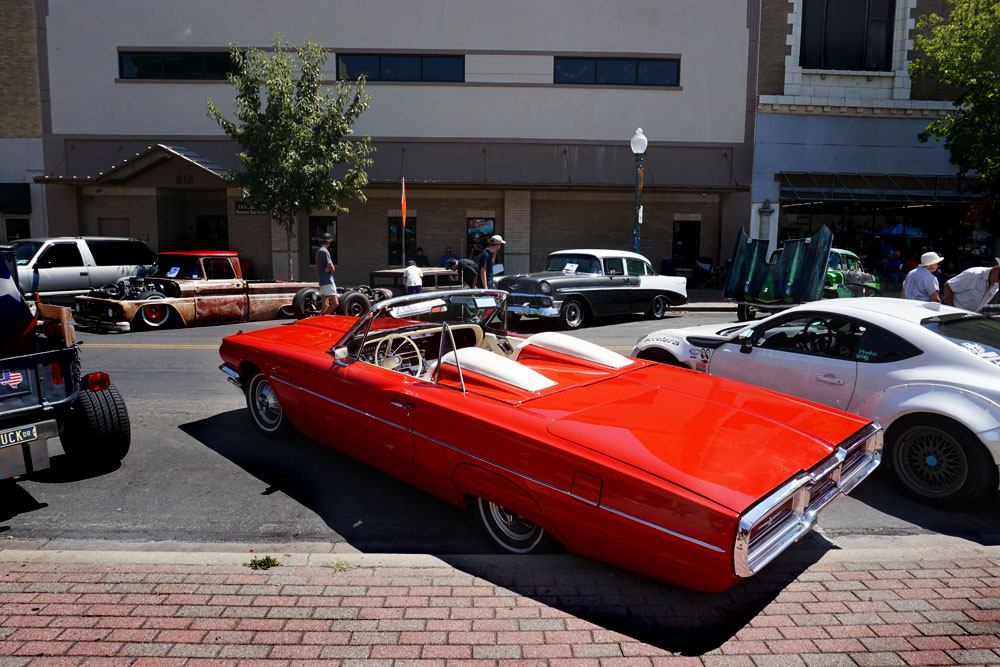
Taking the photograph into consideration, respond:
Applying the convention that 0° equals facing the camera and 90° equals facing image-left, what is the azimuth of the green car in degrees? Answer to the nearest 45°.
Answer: approximately 45°

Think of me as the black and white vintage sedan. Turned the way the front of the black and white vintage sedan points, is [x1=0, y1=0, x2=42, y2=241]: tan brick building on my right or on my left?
on my right

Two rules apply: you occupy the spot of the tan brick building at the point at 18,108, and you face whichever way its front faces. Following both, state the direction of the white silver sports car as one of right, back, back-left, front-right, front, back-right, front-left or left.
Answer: front

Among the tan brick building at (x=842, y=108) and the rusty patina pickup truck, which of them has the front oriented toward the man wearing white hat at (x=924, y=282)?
the tan brick building

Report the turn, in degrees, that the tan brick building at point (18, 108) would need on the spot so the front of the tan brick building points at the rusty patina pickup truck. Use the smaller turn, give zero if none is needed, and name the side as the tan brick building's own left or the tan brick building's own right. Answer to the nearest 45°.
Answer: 0° — it already faces it

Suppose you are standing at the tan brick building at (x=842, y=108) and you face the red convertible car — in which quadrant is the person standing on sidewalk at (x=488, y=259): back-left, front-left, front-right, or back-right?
front-right

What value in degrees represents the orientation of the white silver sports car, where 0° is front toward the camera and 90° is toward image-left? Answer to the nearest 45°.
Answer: approximately 135°

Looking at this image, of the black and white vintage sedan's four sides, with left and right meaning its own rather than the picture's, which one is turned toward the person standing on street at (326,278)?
front

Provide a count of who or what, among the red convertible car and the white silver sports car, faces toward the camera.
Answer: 0

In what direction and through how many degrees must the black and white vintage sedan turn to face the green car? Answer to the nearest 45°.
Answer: approximately 135° to its left

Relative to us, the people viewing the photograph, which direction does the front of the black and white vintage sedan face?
facing the viewer and to the left of the viewer

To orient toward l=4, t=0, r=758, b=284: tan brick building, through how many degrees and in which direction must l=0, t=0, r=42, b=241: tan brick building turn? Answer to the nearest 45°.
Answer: approximately 45° to its left

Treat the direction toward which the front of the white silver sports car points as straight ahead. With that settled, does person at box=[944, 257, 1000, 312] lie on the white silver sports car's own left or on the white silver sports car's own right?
on the white silver sports car's own right

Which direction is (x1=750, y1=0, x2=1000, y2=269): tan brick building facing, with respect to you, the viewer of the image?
facing the viewer

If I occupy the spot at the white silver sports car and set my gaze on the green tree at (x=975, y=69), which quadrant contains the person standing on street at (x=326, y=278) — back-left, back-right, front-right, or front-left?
front-left
